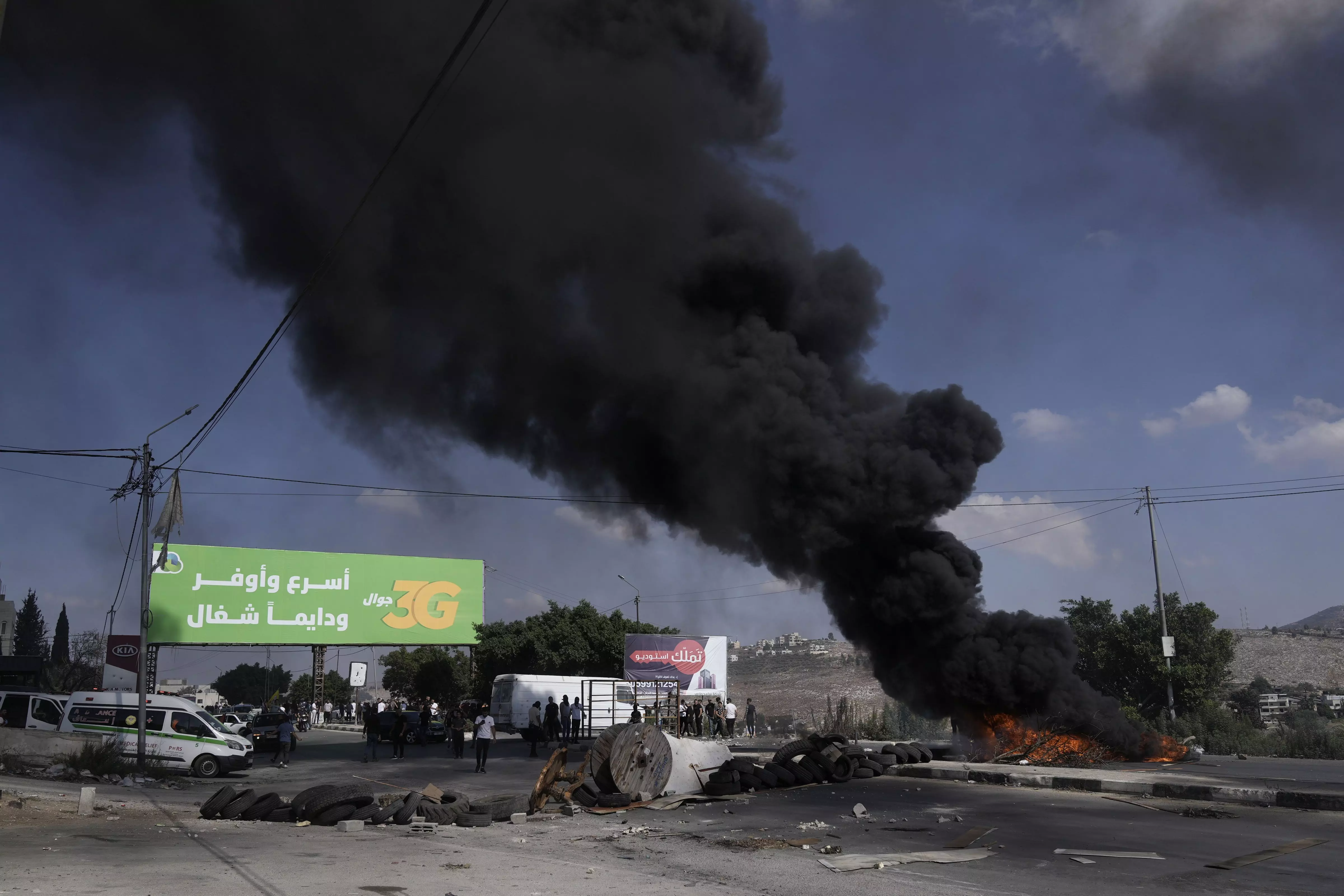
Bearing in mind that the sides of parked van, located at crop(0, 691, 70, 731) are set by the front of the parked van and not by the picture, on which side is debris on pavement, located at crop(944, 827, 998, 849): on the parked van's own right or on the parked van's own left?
on the parked van's own right

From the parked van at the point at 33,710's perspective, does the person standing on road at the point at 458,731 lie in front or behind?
in front

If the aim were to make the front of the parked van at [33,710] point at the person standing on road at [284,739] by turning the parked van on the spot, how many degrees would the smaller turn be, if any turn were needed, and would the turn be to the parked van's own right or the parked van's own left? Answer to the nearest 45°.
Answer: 0° — it already faces them

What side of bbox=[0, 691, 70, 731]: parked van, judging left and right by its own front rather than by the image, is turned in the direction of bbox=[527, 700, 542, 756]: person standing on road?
front

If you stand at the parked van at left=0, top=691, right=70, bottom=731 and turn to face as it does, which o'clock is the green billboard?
The green billboard is roughly at 10 o'clock from the parked van.

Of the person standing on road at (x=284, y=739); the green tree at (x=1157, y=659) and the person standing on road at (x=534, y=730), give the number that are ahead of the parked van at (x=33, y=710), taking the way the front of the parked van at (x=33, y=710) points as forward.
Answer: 3

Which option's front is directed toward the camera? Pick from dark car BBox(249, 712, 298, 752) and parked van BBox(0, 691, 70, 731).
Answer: dark car BBox(249, 712, 298, 752)

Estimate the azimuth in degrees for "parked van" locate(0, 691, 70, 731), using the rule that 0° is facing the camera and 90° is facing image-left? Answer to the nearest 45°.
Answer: approximately 270°

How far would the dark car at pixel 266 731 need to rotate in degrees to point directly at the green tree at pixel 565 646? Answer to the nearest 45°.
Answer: approximately 135° to its left

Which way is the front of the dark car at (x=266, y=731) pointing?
toward the camera

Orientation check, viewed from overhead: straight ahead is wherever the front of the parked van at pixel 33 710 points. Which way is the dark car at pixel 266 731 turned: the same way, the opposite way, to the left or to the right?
to the right

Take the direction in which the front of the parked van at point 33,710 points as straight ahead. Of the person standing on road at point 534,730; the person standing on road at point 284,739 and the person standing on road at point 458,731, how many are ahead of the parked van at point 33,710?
3
